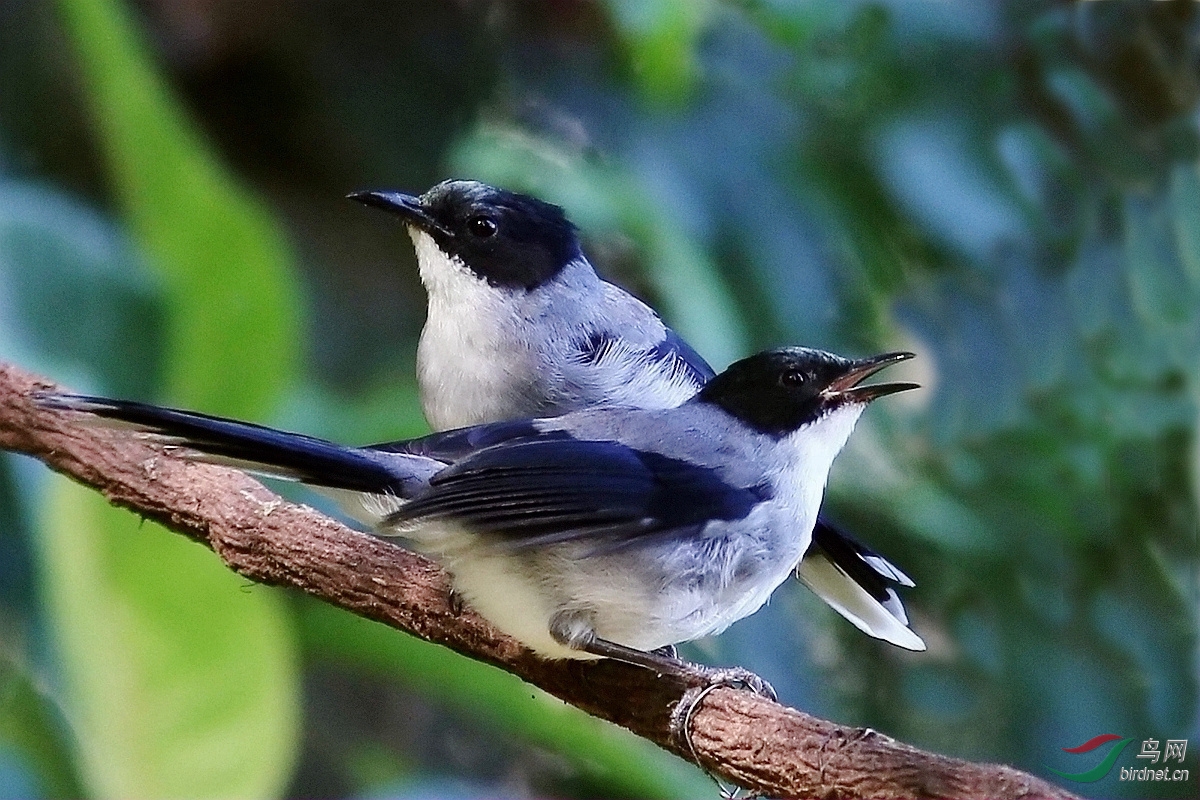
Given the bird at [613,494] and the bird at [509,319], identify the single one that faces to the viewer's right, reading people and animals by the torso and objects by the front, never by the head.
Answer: the bird at [613,494]

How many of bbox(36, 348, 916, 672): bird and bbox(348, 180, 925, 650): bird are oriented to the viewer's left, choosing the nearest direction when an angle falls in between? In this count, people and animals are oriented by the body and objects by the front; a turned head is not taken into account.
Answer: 1

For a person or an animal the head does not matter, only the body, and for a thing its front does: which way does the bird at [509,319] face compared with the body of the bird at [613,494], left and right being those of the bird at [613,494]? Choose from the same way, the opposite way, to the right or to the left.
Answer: the opposite way

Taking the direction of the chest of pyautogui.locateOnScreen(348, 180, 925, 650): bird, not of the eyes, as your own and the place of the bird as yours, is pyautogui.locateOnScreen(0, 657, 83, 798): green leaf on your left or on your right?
on your right

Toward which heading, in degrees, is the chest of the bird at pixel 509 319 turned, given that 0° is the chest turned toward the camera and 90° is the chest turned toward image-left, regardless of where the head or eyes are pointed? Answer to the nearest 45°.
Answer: approximately 90°

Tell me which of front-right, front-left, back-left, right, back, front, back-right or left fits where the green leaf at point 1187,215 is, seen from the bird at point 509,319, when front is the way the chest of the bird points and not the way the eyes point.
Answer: back-right

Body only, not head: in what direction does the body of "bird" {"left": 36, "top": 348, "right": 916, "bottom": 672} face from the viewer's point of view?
to the viewer's right
